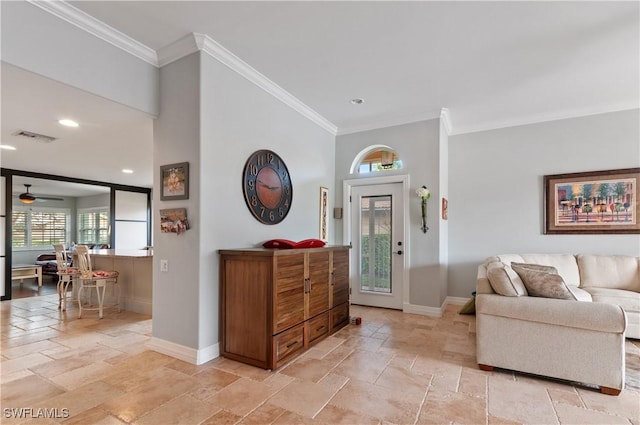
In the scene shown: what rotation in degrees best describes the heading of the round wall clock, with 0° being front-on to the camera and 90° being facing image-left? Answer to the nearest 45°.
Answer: approximately 315°

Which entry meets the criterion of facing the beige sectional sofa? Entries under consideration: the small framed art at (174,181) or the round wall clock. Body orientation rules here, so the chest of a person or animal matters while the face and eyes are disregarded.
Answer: the round wall clock

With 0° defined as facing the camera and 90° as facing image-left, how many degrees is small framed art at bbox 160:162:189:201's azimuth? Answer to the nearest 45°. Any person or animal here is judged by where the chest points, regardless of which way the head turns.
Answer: approximately 45°

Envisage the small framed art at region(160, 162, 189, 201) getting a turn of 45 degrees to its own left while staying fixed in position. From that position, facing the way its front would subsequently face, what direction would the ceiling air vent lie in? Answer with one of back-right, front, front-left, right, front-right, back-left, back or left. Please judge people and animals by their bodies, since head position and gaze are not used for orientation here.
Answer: back-right

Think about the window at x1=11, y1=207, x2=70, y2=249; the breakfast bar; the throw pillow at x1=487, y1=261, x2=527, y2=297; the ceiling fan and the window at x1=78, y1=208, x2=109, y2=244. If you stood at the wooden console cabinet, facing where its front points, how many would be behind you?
4

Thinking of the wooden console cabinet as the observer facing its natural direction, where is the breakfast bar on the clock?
The breakfast bar is roughly at 6 o'clock from the wooden console cabinet.

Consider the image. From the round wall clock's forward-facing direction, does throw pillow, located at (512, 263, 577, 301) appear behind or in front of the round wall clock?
in front

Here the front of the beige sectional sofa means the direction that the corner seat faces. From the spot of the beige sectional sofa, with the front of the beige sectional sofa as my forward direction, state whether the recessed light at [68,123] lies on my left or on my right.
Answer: on my right

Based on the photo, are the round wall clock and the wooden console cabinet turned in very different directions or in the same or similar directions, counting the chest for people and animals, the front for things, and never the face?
same or similar directions

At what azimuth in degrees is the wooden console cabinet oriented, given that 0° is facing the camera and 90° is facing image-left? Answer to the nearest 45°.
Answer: approximately 315°

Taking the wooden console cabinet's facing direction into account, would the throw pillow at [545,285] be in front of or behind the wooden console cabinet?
in front

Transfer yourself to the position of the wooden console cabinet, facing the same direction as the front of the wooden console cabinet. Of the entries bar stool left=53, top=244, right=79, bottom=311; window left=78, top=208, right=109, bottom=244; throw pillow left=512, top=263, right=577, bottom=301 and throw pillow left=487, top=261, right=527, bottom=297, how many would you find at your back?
2

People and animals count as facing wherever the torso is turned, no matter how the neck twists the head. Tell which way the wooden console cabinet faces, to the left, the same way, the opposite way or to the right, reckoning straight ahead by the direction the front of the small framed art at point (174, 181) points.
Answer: to the left

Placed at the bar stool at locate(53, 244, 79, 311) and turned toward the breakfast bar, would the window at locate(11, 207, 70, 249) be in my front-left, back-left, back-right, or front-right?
back-left

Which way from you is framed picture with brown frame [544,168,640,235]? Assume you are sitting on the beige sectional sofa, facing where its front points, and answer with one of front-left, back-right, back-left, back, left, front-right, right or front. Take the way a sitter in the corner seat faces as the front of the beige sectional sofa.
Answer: back-left
